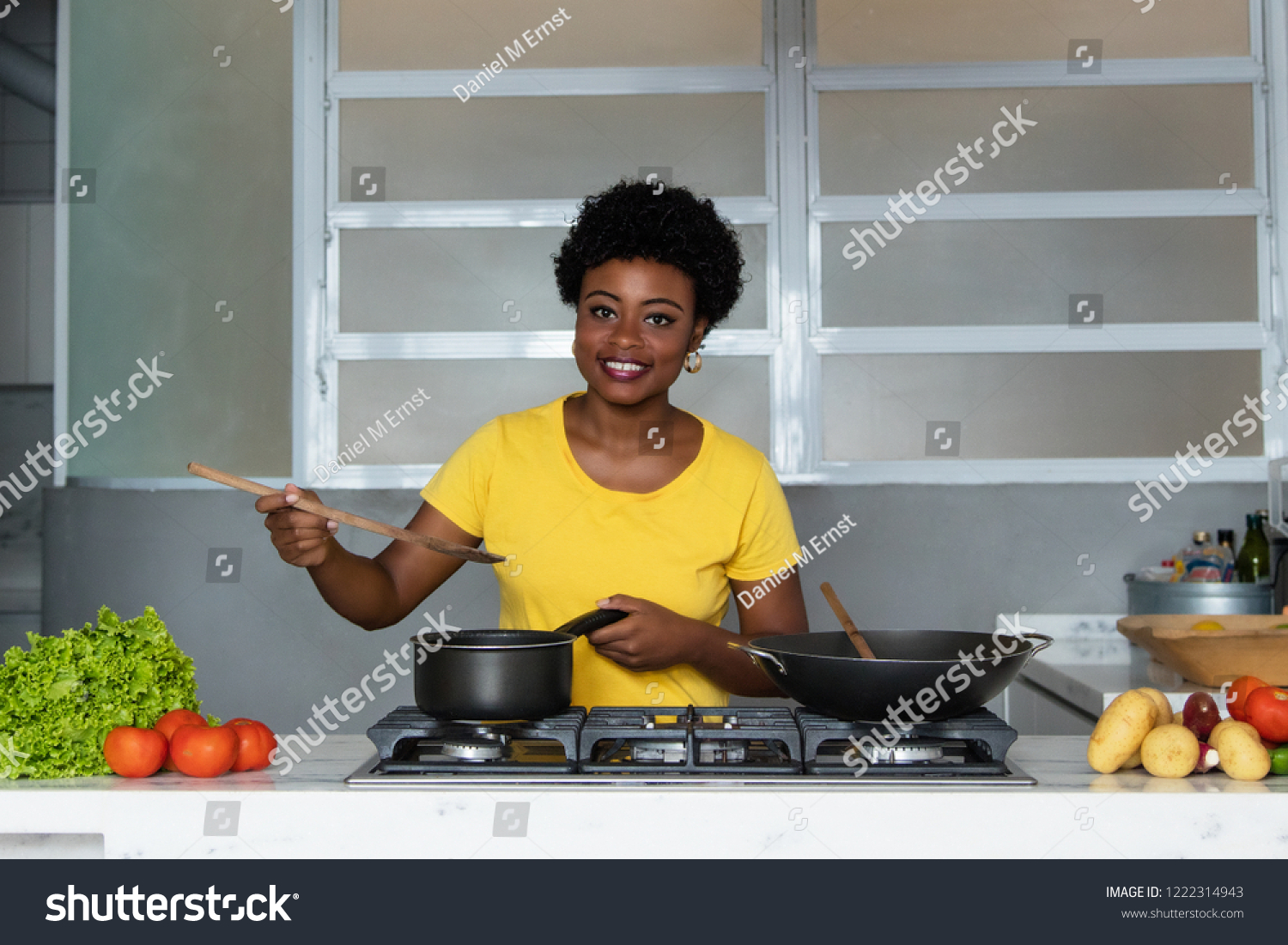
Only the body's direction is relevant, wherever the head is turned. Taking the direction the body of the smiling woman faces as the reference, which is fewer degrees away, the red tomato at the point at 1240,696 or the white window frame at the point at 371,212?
the red tomato

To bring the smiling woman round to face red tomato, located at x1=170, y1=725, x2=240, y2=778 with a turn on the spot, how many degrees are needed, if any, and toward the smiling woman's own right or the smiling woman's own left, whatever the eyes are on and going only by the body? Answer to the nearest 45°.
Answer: approximately 45° to the smiling woman's own right

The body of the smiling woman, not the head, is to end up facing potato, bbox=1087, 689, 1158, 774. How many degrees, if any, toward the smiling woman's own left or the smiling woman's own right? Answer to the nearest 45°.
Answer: approximately 45° to the smiling woman's own left

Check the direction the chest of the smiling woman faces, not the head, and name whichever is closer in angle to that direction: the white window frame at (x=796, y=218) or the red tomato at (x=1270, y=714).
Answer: the red tomato

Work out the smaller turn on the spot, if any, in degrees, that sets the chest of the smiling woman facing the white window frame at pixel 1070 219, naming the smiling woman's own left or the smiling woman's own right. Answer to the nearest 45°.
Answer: approximately 135° to the smiling woman's own left

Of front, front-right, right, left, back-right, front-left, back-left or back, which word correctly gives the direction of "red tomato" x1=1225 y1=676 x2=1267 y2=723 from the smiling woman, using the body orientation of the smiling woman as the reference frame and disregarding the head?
front-left

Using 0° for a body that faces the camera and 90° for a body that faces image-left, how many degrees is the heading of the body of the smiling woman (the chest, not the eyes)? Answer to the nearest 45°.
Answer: approximately 0°

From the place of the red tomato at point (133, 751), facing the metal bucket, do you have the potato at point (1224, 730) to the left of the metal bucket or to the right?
right

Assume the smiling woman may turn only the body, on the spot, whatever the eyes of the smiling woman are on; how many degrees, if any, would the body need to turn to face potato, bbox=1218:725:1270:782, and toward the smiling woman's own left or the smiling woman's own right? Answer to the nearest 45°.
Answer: approximately 45° to the smiling woman's own left

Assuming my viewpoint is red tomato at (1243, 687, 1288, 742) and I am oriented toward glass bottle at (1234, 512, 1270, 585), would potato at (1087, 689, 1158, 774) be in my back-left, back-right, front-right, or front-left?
back-left

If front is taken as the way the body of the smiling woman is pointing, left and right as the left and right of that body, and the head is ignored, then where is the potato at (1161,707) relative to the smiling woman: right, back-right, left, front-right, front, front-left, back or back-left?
front-left

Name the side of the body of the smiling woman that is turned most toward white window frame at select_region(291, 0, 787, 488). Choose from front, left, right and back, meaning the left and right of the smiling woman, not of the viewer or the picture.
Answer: back

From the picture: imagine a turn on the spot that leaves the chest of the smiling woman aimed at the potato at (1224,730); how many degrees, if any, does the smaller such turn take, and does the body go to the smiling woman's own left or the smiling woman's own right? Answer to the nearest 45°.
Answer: approximately 45° to the smiling woman's own left
